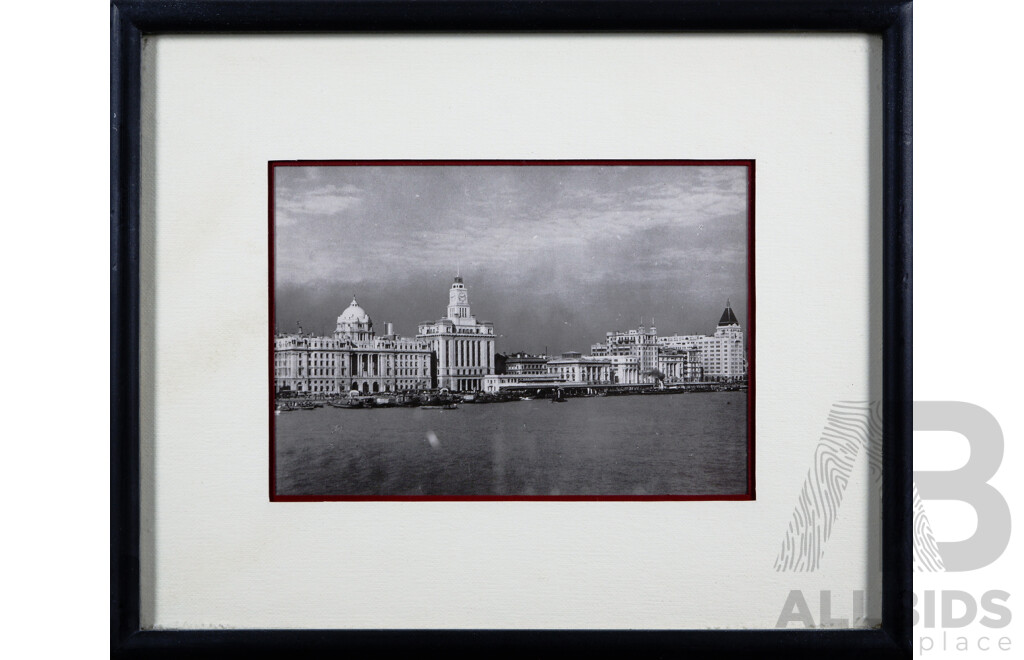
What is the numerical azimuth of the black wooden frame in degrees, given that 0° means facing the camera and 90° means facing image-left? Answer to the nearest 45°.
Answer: approximately 0°
